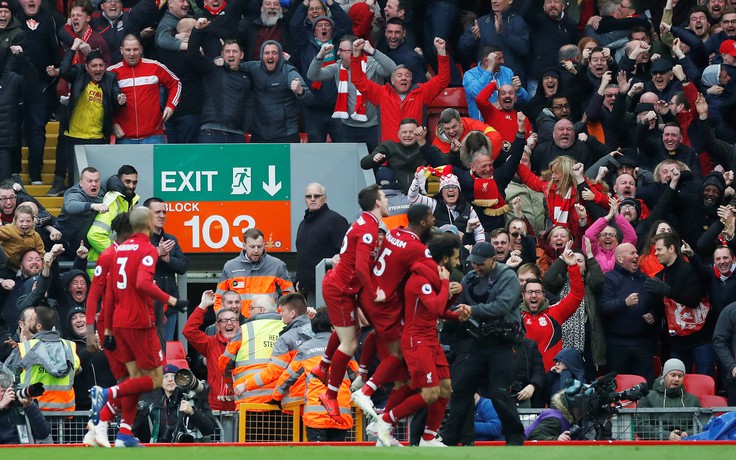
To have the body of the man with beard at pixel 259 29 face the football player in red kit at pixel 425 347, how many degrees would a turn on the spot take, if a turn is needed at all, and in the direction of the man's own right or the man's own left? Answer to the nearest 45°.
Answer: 0° — they already face them

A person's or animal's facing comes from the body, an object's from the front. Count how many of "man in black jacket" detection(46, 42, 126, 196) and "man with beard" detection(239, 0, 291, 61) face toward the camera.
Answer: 2

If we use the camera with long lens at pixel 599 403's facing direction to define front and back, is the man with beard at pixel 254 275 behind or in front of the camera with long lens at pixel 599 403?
behind

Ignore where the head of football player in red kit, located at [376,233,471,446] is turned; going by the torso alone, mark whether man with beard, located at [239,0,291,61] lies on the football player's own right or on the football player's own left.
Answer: on the football player's own left
